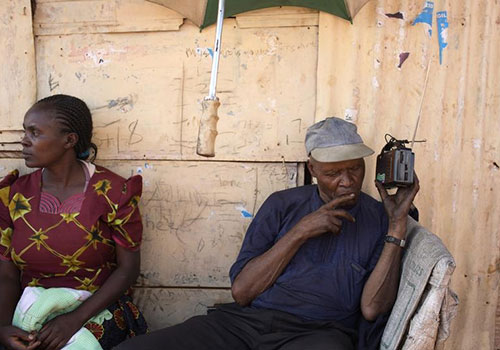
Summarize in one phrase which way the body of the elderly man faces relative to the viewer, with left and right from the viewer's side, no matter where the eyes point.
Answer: facing the viewer

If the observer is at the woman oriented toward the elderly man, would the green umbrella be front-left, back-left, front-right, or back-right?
front-left

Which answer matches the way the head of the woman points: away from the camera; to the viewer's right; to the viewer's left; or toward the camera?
to the viewer's left

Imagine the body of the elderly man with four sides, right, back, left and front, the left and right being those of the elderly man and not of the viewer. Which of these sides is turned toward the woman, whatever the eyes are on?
right
